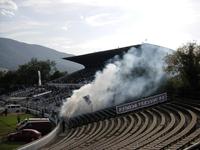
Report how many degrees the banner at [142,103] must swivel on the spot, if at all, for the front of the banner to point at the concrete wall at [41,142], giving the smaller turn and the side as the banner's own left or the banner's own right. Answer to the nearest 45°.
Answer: approximately 45° to the banner's own right

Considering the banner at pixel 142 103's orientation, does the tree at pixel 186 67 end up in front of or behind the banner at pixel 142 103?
behind

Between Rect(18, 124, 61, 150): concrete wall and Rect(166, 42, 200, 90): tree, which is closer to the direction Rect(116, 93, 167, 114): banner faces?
the concrete wall

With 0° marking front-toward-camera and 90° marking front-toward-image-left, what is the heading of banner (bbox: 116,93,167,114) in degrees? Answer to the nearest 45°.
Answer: approximately 0°
